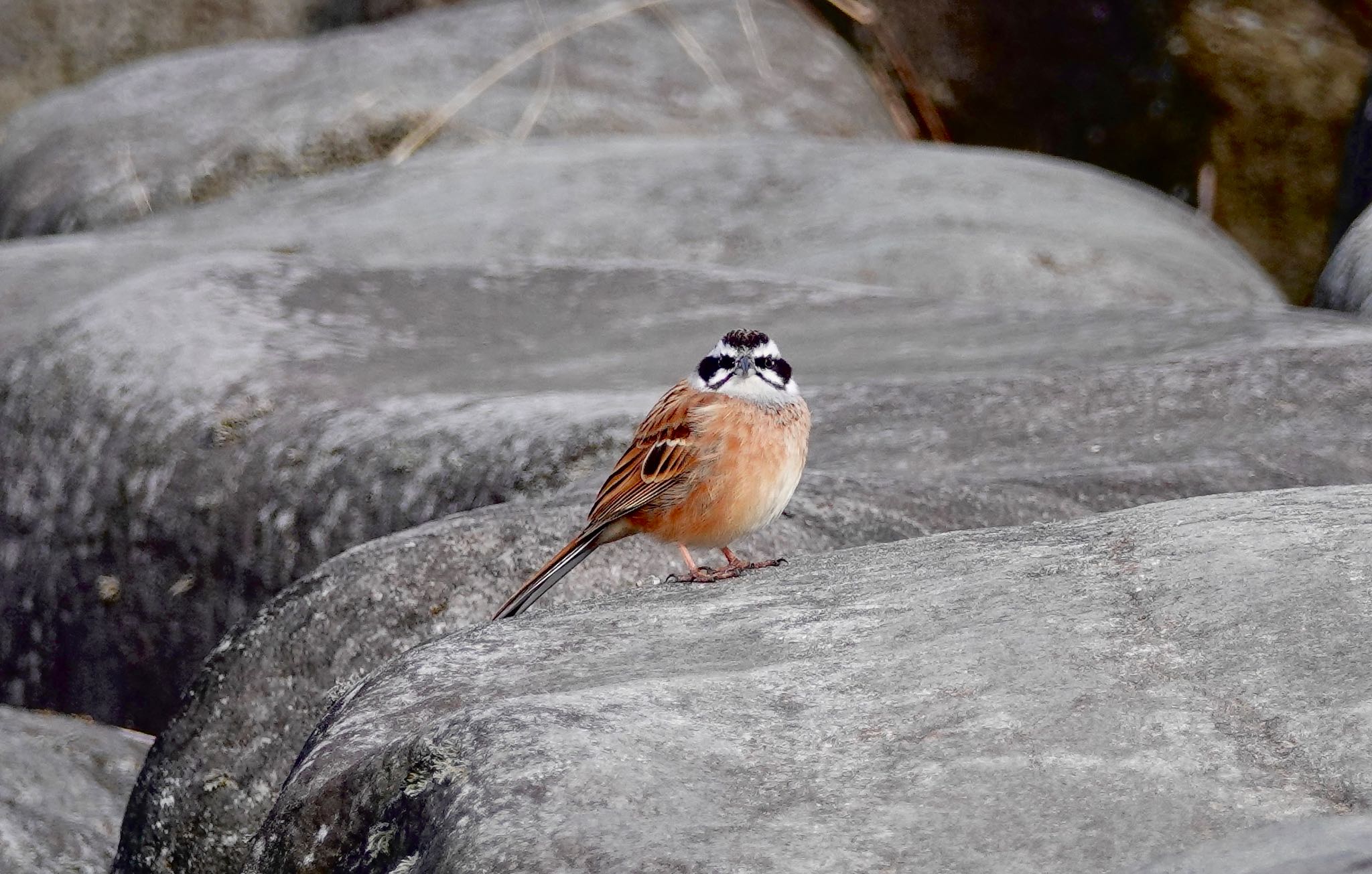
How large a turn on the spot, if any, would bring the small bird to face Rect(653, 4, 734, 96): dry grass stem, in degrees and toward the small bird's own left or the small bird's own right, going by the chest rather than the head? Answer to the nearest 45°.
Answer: approximately 135° to the small bird's own left

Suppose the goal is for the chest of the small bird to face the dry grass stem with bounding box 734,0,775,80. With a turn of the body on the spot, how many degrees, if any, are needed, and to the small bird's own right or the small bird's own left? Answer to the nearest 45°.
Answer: approximately 135° to the small bird's own left

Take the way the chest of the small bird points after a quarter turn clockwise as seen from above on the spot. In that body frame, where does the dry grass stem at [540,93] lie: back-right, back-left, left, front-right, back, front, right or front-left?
back-right

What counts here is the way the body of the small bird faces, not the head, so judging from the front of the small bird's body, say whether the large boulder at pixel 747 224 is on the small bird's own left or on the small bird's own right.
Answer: on the small bird's own left

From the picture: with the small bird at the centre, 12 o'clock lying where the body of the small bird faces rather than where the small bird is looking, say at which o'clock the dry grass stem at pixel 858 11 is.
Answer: The dry grass stem is roughly at 8 o'clock from the small bird.

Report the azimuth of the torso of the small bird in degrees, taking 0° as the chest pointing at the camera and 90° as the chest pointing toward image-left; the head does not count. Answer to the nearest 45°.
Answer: approximately 315°

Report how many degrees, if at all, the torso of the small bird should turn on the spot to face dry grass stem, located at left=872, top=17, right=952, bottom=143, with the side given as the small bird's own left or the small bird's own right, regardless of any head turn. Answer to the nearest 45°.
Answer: approximately 135° to the small bird's own left

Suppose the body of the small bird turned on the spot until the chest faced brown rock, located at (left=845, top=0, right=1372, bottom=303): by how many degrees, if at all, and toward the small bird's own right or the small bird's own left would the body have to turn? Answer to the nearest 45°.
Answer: approximately 90° to the small bird's own left

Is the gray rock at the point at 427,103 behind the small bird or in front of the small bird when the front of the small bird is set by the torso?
behind

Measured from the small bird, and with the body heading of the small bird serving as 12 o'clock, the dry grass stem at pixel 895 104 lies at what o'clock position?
The dry grass stem is roughly at 8 o'clock from the small bird.

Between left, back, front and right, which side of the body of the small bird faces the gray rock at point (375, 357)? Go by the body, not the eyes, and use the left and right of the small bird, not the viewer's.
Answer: back
